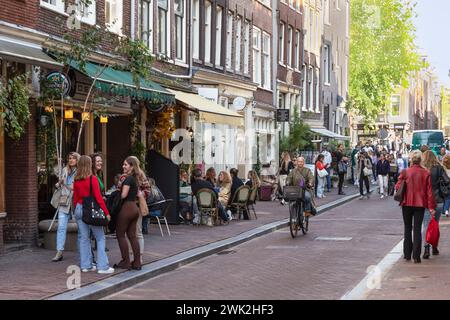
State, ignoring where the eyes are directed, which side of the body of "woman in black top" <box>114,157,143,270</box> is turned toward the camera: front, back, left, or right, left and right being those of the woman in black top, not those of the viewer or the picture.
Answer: left

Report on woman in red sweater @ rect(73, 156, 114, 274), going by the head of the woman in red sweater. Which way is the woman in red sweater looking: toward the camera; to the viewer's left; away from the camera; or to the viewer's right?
away from the camera

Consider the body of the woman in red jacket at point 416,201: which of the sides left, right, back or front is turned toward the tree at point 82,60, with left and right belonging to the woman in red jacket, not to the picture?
left

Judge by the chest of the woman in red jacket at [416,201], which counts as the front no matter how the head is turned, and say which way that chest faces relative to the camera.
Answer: away from the camera

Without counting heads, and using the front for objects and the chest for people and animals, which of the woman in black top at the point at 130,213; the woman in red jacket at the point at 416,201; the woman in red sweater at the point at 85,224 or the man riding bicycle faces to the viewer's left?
the woman in black top

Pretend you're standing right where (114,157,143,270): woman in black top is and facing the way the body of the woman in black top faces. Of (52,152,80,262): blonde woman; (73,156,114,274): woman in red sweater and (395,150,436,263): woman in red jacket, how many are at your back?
1

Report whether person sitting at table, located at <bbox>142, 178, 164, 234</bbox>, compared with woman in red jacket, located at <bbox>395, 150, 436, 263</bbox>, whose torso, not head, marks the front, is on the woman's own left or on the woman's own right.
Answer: on the woman's own left
